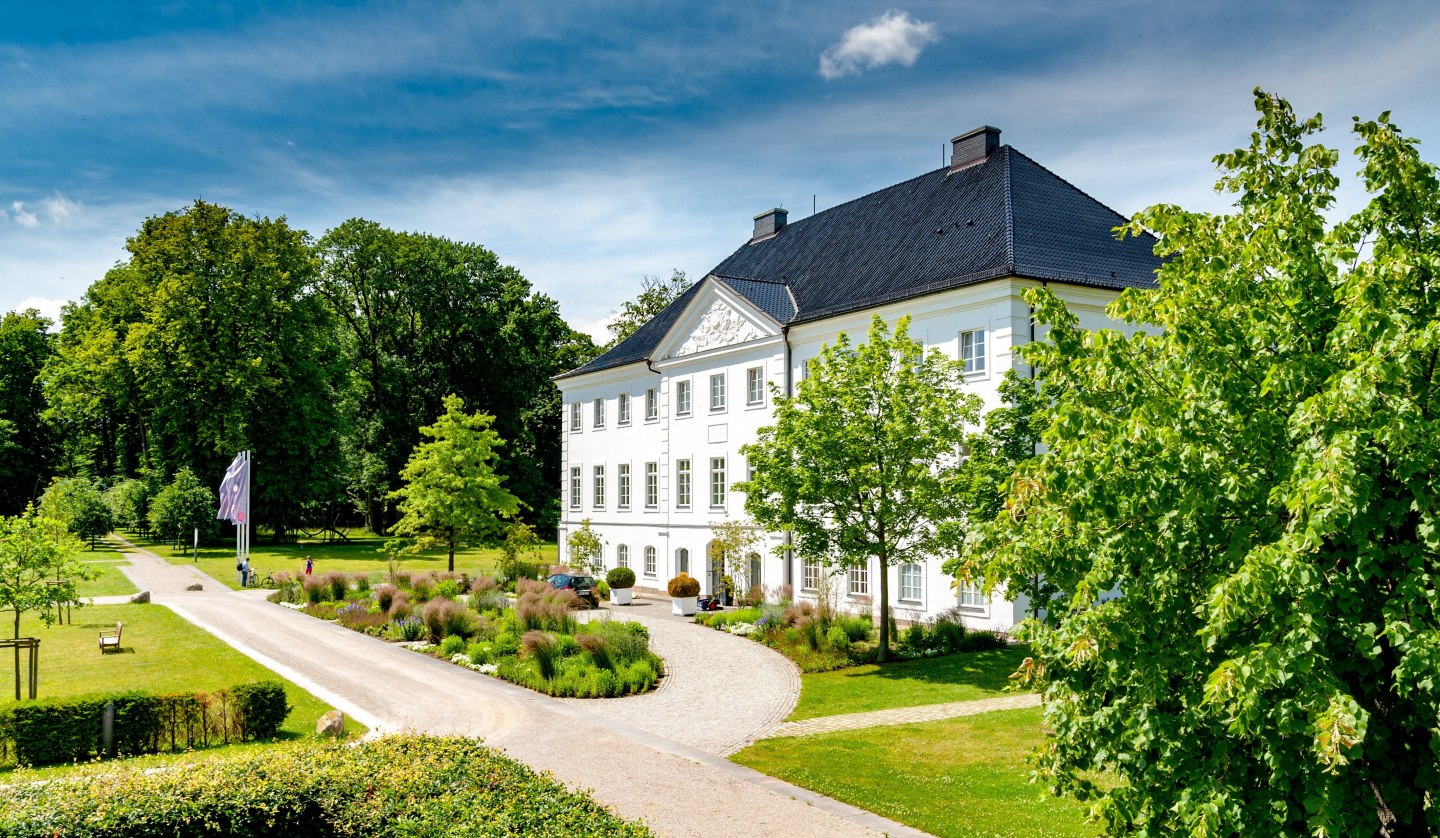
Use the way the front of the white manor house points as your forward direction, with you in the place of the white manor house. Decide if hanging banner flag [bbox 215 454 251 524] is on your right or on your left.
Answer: on your right

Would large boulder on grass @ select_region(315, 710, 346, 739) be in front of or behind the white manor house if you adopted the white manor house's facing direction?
in front

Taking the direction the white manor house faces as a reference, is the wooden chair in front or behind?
in front

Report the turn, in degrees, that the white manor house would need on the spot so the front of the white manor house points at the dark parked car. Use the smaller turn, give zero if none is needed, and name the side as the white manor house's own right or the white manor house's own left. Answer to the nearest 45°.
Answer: approximately 45° to the white manor house's own right
